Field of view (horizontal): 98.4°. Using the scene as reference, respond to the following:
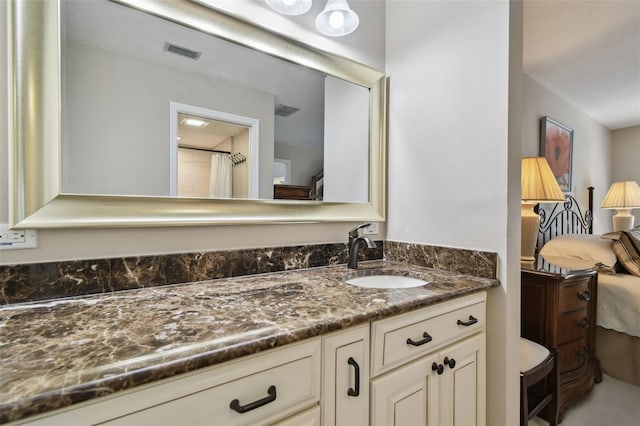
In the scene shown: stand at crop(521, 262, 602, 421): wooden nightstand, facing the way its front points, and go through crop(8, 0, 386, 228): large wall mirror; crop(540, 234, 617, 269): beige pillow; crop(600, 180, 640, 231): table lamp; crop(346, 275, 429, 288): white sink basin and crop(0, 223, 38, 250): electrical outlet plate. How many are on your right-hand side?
3

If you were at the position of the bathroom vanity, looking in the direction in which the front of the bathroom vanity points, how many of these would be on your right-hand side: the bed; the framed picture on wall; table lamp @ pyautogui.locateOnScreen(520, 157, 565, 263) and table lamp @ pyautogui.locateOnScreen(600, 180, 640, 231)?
0

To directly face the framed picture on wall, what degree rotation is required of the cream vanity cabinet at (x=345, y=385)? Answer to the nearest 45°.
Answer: approximately 90° to its left

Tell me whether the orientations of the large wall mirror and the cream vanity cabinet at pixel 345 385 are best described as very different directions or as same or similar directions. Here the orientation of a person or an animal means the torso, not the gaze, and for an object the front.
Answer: same or similar directions

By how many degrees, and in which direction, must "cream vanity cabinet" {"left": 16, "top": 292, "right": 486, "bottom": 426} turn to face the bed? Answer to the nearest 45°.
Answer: approximately 45° to its left

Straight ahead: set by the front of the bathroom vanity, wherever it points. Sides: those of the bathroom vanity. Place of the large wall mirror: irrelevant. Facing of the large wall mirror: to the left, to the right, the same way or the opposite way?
the same way

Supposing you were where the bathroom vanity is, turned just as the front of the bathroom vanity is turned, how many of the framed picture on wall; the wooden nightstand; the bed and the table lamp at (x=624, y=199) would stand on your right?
0

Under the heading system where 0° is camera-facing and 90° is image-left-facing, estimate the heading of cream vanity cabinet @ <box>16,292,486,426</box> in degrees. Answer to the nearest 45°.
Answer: approximately 315°

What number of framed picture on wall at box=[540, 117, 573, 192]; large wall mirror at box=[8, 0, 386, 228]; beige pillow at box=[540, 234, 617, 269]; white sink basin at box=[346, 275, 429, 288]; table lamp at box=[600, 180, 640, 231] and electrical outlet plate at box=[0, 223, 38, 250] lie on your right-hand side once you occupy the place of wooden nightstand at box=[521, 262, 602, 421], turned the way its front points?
3

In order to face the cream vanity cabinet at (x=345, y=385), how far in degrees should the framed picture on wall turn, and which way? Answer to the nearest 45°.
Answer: approximately 45° to its right

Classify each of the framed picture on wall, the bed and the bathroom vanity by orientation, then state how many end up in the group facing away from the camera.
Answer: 0

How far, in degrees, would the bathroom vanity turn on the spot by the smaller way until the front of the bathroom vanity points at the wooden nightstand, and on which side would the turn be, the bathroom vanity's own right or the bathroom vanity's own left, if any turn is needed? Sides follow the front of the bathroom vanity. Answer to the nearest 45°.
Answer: approximately 45° to the bathroom vanity's own left

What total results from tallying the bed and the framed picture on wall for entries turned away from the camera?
0

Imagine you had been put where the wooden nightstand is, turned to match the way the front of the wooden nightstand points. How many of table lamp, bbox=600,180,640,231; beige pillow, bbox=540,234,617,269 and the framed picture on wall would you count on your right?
0

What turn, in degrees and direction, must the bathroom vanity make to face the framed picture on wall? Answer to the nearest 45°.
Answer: approximately 90° to its left

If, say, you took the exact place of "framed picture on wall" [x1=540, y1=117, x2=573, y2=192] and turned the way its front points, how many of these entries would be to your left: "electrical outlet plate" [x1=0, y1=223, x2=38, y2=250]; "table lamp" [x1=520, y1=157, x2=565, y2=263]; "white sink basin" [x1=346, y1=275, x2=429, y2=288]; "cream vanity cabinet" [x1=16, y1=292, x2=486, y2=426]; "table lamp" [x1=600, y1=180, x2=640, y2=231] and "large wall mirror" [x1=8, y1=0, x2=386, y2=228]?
1

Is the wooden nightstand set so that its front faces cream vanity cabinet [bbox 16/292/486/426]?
no

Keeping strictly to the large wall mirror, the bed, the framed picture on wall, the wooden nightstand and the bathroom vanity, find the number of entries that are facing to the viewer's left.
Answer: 0
